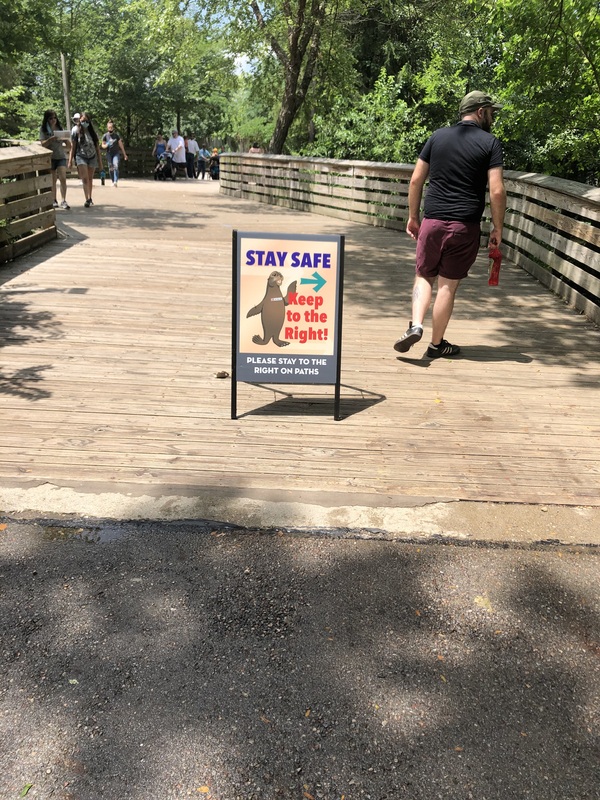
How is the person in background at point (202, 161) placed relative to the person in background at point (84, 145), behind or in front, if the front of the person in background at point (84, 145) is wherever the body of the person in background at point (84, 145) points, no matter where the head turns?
behind

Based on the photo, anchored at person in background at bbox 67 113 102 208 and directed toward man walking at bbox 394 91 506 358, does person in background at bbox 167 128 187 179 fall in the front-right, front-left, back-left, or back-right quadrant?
back-left

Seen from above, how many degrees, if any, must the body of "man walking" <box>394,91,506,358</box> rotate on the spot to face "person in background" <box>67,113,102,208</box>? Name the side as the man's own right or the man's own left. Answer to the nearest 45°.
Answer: approximately 90° to the man's own left

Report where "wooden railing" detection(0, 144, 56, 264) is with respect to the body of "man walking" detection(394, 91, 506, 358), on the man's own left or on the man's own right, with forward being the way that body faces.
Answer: on the man's own left

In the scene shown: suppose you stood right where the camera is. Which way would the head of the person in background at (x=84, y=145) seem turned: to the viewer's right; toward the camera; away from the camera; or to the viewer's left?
toward the camera

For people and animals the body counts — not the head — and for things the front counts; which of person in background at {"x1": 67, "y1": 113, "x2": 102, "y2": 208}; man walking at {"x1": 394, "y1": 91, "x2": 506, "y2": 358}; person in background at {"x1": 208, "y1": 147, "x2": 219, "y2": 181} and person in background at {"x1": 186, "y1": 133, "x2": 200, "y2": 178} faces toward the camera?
person in background at {"x1": 67, "y1": 113, "x2": 102, "y2": 208}

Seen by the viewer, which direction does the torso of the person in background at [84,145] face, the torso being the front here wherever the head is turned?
toward the camera

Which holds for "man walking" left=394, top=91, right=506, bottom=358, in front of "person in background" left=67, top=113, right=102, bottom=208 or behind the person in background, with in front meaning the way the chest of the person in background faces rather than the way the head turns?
in front
